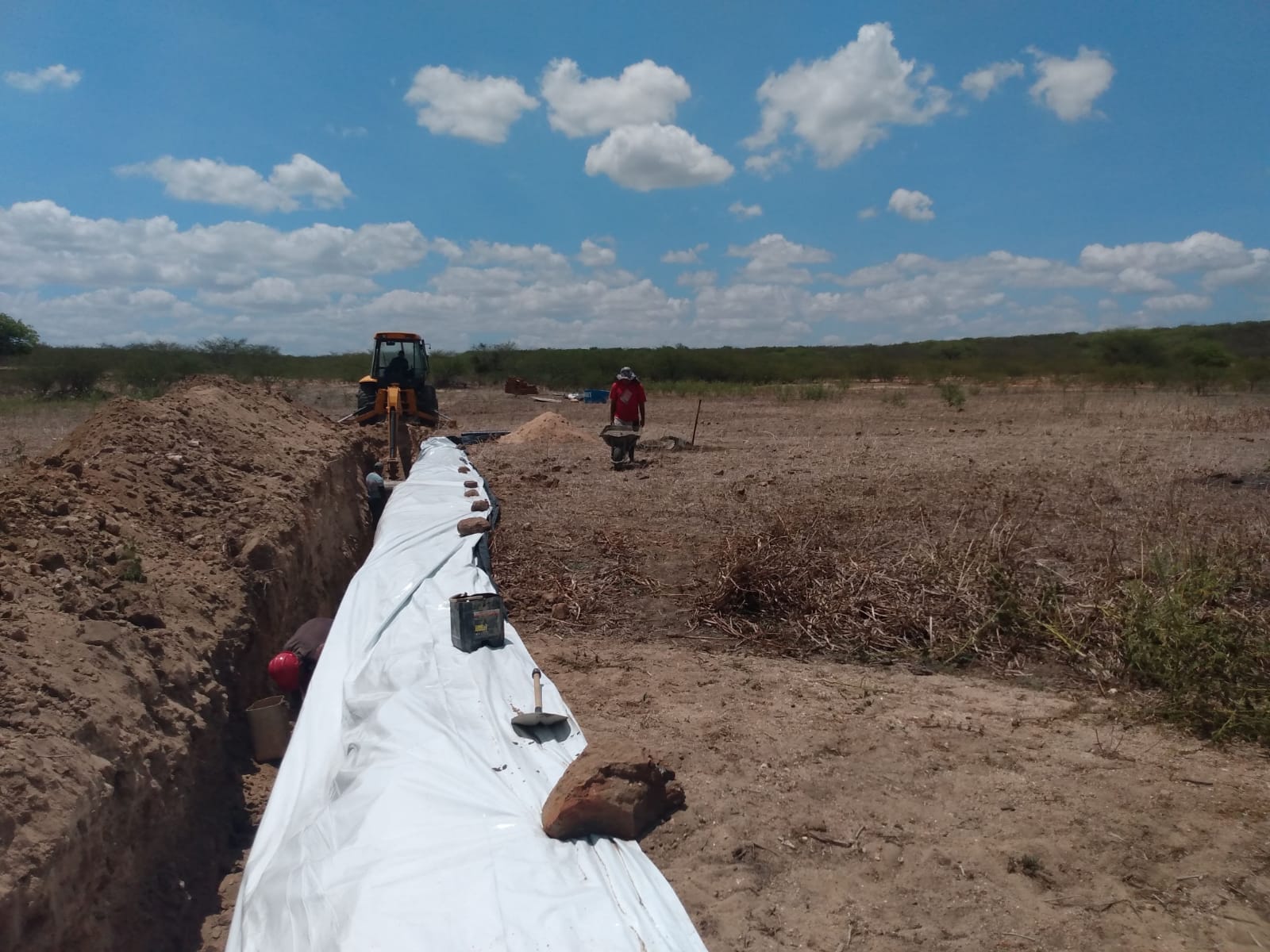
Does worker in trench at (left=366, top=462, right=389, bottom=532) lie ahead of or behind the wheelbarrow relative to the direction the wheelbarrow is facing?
ahead

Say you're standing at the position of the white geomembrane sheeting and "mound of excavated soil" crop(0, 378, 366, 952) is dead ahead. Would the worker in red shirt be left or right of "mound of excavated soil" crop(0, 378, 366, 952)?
right

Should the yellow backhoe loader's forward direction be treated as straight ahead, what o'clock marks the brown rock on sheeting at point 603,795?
The brown rock on sheeting is roughly at 6 o'clock from the yellow backhoe loader.

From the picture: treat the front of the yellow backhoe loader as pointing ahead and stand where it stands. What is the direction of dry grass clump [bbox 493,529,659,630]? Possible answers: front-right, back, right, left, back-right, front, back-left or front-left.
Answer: back

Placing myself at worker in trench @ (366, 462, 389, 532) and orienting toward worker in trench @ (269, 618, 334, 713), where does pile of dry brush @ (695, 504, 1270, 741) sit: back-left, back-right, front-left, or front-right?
front-left

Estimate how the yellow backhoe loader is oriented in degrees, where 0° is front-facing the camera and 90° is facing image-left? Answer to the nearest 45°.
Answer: approximately 180°

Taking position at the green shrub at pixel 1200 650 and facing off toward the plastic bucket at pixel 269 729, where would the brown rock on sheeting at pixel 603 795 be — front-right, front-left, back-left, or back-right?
front-left

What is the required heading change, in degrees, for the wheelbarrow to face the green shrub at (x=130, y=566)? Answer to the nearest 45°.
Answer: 0° — it already faces it

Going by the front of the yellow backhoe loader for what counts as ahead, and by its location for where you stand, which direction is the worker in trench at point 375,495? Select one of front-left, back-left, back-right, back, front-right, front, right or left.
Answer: back

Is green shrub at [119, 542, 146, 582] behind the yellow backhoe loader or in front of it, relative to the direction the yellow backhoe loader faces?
behind

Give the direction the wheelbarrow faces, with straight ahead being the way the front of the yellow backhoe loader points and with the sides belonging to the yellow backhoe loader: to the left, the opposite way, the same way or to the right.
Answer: the opposite way

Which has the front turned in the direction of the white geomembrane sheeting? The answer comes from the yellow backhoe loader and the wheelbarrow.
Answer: the wheelbarrow

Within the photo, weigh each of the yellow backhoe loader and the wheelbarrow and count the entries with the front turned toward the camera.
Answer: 1

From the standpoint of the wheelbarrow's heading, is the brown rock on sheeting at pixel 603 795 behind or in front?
in front

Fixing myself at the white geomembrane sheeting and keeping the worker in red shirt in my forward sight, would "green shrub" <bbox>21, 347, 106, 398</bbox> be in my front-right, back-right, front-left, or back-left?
front-left

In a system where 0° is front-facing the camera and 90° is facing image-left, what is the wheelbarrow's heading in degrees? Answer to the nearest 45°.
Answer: approximately 0°
